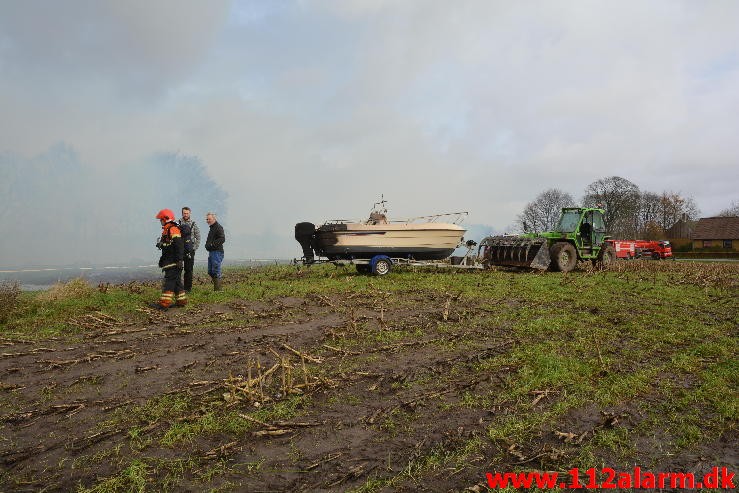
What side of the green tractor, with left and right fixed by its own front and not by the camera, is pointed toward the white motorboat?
front

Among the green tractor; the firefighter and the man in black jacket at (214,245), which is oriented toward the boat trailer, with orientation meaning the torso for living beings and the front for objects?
the green tractor

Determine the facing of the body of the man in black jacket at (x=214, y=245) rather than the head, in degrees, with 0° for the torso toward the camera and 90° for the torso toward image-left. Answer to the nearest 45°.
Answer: approximately 90°

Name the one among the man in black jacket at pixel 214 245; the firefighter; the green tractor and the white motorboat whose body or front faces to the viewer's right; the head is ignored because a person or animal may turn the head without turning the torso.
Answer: the white motorboat

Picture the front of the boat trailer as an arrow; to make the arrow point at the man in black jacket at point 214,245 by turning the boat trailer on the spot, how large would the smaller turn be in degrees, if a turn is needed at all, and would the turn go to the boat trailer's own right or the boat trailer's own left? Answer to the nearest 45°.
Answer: approximately 135° to the boat trailer's own right

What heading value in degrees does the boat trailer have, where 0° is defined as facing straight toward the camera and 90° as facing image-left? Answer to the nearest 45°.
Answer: approximately 270°

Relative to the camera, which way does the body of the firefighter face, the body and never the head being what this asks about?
to the viewer's left

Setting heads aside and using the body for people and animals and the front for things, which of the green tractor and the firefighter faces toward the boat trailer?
the green tractor

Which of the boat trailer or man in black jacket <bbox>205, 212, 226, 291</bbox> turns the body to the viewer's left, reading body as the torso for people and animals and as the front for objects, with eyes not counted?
the man in black jacket

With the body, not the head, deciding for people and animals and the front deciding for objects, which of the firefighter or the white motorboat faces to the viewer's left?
the firefighter

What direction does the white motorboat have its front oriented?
to the viewer's right

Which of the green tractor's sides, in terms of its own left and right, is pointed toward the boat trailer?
front
